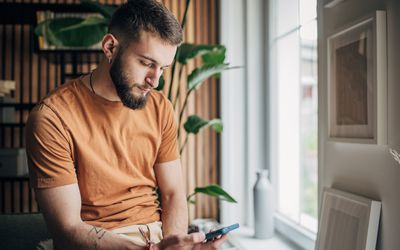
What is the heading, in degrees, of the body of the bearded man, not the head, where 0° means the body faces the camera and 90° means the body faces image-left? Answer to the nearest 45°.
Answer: approximately 315°

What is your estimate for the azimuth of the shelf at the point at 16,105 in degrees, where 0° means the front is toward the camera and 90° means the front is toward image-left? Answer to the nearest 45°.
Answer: approximately 0°

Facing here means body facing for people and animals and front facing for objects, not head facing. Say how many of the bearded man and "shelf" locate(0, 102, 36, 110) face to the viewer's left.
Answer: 0

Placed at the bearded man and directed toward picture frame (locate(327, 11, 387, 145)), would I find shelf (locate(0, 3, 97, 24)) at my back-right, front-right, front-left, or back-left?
back-left

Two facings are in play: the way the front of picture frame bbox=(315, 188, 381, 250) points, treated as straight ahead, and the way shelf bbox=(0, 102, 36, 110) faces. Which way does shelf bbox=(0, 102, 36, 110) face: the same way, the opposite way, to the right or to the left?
to the left

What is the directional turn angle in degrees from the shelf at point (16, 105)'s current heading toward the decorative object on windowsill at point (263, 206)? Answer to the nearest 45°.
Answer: approximately 45° to its left

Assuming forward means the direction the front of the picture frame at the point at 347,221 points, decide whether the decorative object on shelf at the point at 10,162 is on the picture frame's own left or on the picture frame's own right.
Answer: on the picture frame's own right

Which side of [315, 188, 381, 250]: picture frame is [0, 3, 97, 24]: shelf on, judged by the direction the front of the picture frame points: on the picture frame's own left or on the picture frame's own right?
on the picture frame's own right

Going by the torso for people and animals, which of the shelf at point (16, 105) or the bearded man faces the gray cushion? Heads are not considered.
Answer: the shelf

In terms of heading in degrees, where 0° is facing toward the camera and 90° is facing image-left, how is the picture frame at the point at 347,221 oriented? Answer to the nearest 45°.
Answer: approximately 45°

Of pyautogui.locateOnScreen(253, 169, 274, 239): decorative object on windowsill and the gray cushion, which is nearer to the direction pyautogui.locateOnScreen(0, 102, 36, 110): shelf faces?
the gray cushion

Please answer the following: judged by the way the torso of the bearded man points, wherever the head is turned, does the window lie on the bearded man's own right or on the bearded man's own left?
on the bearded man's own left

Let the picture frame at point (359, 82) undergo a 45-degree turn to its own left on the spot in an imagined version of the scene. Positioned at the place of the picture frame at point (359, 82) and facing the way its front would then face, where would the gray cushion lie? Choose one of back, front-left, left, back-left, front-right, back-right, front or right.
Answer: right

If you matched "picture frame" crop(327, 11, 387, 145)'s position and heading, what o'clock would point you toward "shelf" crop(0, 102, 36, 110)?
The shelf is roughly at 2 o'clock from the picture frame.

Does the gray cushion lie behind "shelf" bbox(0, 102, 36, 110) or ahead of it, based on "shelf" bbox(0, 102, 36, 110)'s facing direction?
ahead

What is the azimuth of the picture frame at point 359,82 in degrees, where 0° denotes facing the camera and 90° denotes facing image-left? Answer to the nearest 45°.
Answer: approximately 45°

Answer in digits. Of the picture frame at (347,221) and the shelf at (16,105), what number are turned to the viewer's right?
0

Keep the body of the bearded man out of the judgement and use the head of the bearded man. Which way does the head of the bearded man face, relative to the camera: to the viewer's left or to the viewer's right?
to the viewer's right

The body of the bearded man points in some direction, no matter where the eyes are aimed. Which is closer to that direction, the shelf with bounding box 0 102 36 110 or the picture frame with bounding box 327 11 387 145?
the picture frame

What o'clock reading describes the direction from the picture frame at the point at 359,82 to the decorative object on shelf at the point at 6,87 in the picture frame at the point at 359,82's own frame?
The decorative object on shelf is roughly at 2 o'clock from the picture frame.
